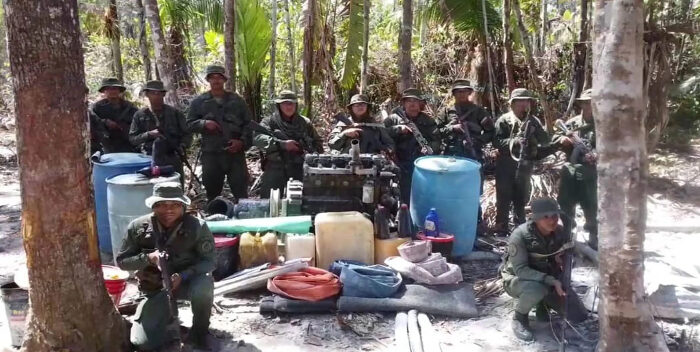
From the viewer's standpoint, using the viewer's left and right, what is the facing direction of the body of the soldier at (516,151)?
facing the viewer

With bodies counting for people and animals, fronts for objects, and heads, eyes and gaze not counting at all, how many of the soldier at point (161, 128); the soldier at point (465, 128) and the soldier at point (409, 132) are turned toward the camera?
3

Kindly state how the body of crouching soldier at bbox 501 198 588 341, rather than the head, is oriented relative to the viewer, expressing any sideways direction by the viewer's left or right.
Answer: facing the viewer and to the right of the viewer

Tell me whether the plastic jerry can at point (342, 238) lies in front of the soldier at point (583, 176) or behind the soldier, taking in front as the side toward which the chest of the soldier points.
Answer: in front

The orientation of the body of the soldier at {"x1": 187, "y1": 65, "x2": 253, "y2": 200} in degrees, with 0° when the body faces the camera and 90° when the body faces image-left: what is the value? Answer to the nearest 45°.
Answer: approximately 0°

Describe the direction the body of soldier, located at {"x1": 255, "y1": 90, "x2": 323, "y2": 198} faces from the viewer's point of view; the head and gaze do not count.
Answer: toward the camera

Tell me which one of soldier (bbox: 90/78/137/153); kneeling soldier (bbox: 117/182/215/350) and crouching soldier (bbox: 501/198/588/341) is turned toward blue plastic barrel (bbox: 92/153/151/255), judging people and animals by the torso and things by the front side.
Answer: the soldier

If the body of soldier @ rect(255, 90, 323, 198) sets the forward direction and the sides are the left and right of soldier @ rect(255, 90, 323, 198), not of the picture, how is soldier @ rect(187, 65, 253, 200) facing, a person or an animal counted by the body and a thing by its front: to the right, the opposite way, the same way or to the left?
the same way

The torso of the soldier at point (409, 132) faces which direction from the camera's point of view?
toward the camera

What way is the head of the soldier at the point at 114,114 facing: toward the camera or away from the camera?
toward the camera

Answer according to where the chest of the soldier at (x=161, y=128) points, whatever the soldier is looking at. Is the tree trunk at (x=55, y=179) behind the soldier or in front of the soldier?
in front

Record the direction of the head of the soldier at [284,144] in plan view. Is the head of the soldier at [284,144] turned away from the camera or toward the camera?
toward the camera

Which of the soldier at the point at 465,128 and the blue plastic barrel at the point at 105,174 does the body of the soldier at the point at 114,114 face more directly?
the blue plastic barrel

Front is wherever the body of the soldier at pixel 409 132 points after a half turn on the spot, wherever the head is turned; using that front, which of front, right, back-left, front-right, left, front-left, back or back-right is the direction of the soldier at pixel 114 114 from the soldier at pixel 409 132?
left

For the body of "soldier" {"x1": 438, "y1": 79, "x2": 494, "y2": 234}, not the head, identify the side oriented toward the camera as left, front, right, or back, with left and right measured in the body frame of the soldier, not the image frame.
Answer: front

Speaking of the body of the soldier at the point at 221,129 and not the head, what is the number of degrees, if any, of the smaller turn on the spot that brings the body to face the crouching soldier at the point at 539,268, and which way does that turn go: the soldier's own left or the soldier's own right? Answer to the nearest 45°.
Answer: approximately 45° to the soldier's own left

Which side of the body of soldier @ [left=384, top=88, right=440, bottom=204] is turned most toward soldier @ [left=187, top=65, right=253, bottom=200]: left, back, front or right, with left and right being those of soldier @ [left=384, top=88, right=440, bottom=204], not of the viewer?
right
